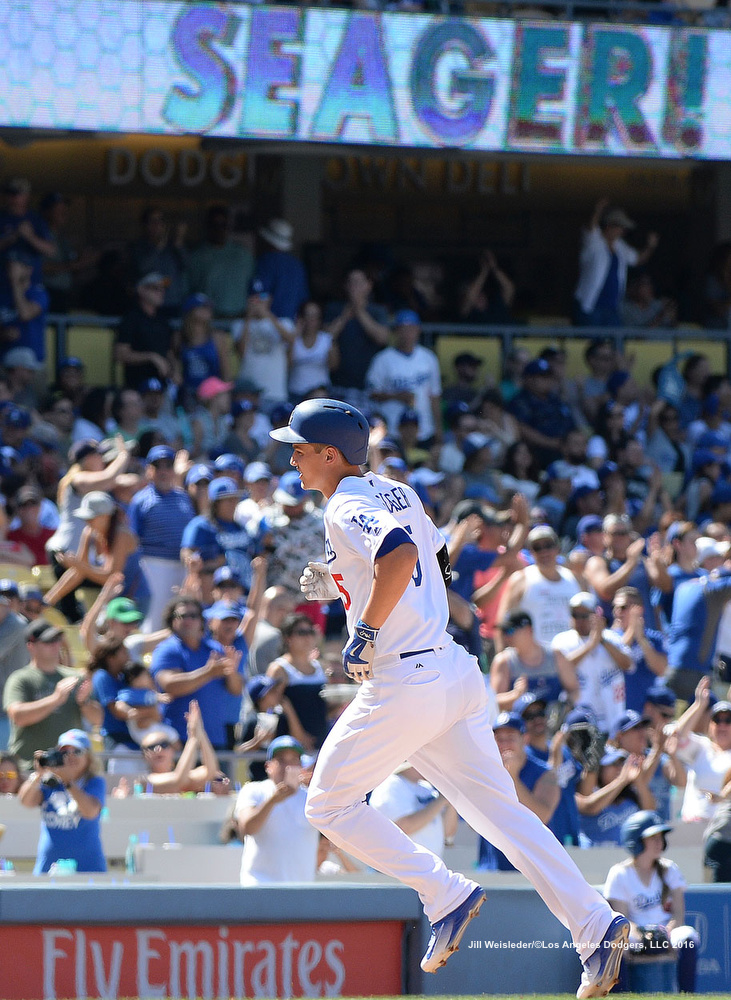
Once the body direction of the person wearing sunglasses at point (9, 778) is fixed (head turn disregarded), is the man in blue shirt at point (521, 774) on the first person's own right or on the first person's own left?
on the first person's own left

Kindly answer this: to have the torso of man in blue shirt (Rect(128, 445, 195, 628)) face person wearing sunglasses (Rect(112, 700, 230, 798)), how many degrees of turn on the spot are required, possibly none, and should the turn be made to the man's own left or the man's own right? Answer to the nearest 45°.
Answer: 0° — they already face them

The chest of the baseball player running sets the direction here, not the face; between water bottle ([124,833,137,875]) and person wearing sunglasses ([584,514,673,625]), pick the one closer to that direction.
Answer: the water bottle

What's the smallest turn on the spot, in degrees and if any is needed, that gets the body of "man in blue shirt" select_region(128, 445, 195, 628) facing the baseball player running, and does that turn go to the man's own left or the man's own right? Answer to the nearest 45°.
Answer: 0° — they already face them

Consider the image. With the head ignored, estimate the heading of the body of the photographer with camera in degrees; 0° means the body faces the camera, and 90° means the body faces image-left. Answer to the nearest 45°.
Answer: approximately 45°

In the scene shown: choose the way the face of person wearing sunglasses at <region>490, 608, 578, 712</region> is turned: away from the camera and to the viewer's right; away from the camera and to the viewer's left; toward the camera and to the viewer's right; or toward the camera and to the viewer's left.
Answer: toward the camera and to the viewer's left

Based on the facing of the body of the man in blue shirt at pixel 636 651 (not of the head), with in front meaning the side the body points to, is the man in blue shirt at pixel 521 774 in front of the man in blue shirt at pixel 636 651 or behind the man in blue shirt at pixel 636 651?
in front

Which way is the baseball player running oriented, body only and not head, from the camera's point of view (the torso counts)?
to the viewer's left

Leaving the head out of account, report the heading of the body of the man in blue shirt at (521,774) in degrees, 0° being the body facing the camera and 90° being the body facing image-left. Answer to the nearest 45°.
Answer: approximately 45°

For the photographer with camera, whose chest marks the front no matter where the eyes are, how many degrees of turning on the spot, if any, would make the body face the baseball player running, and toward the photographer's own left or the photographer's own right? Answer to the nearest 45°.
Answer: approximately 45° to the photographer's own left

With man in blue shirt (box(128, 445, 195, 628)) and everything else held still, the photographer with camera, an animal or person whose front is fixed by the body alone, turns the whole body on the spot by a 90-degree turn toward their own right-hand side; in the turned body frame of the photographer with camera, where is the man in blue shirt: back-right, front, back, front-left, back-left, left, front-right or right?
front-right
